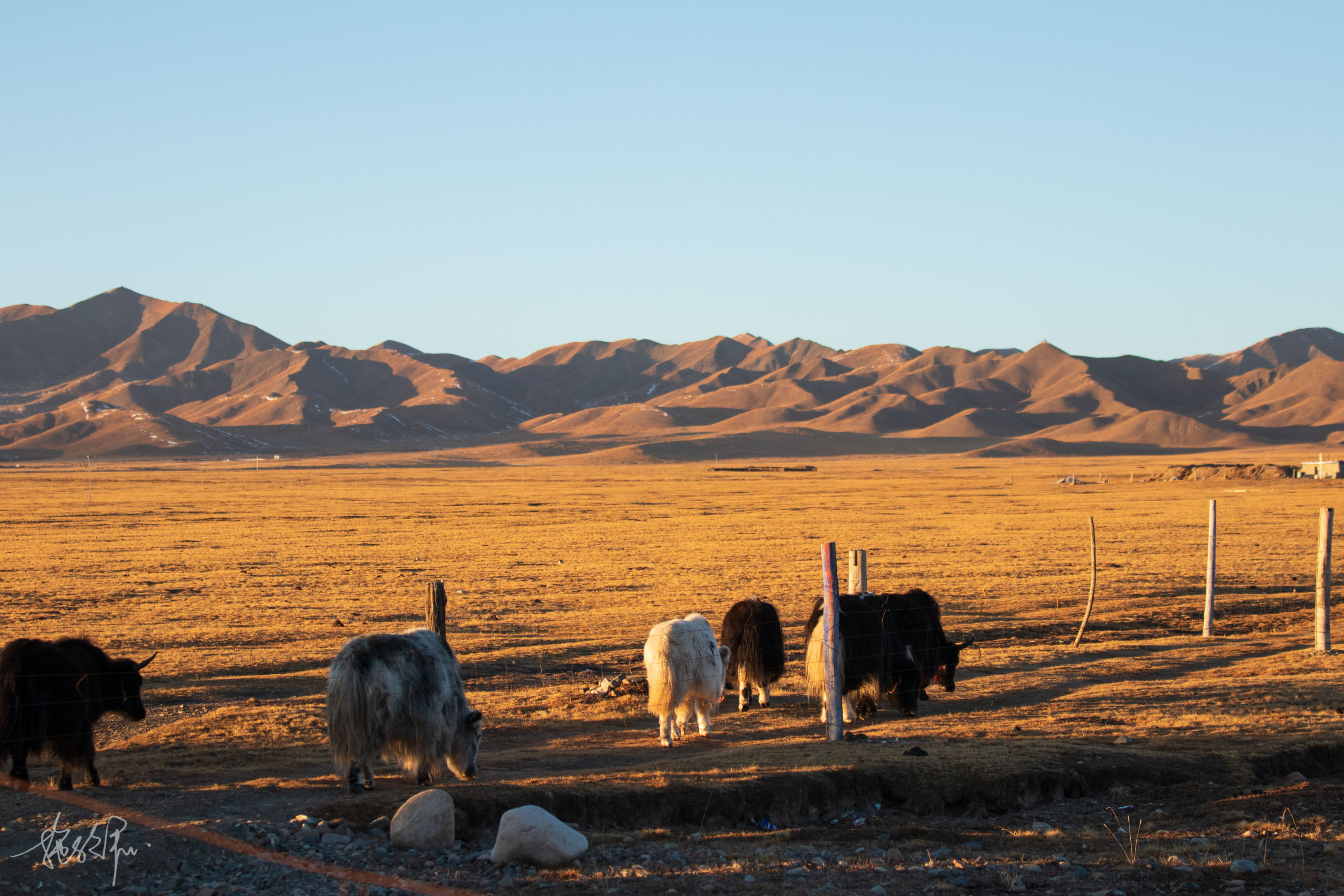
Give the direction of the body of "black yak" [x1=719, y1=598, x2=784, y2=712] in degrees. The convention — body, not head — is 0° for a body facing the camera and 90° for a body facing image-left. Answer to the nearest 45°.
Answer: approximately 180°

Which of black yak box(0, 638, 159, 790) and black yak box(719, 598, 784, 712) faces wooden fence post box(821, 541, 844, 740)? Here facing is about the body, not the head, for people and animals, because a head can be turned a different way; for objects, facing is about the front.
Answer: black yak box(0, 638, 159, 790)

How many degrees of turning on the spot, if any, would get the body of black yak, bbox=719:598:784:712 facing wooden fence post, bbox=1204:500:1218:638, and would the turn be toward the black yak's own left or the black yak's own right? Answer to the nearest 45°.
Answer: approximately 45° to the black yak's own right

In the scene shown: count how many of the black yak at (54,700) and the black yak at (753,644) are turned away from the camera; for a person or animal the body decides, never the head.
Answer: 1

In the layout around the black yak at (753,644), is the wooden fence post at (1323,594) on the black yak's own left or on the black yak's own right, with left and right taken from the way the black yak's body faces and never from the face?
on the black yak's own right

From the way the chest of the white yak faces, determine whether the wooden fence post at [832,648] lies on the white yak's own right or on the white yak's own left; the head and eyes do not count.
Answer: on the white yak's own right

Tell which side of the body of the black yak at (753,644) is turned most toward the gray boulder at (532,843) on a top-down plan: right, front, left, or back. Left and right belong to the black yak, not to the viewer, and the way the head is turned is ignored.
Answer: back

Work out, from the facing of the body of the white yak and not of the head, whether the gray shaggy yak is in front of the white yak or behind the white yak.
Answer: behind

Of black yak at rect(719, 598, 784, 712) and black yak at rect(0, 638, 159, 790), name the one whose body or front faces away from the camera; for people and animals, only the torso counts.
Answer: black yak at rect(719, 598, 784, 712)

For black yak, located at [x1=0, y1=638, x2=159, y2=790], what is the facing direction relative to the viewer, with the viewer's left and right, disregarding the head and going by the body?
facing to the right of the viewer
